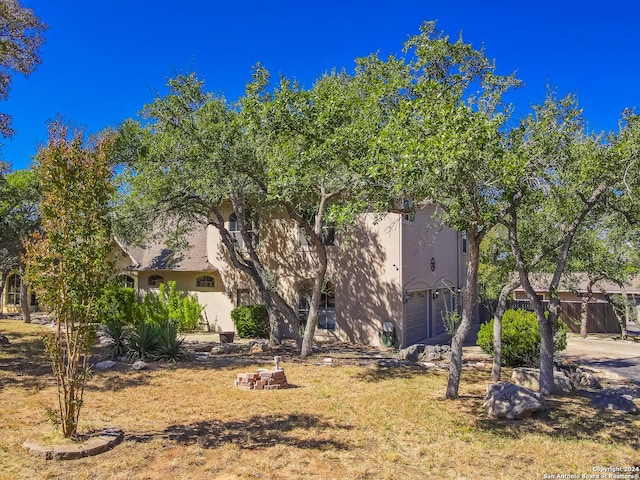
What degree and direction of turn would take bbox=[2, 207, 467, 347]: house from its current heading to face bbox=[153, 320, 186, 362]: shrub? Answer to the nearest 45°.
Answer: approximately 45° to its right

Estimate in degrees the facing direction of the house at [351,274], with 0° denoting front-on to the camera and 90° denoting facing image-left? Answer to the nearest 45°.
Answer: approximately 0°

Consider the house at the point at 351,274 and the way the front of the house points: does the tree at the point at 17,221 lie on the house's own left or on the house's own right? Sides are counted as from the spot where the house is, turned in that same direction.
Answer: on the house's own right

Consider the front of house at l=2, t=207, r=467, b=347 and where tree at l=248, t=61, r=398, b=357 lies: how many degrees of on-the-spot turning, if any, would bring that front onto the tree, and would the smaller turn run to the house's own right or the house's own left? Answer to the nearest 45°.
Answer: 0° — it already faces it

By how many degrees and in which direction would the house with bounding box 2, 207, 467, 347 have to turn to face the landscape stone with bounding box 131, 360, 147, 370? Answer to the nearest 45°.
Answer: approximately 45° to its right

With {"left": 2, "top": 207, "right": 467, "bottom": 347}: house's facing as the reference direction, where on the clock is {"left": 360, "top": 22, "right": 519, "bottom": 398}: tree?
The tree is roughly at 12 o'clock from the house.

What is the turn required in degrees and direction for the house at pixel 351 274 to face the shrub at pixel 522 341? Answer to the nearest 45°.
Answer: approximately 45° to its left

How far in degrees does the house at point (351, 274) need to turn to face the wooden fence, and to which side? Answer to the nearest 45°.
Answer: approximately 135° to its left
